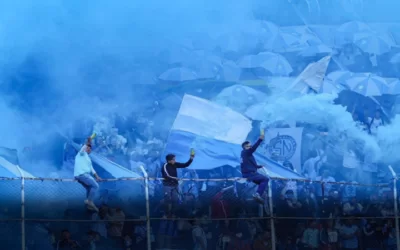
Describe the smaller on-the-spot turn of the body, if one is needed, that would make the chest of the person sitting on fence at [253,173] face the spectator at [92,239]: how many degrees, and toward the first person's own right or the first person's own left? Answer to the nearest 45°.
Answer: approximately 135° to the first person's own right

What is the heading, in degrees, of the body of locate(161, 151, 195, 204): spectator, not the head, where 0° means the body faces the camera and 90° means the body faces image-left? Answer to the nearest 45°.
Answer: approximately 315°

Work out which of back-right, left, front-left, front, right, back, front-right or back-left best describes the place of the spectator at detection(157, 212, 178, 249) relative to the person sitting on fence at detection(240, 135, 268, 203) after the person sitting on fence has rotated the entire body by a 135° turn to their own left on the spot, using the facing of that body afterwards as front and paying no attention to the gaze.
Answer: left

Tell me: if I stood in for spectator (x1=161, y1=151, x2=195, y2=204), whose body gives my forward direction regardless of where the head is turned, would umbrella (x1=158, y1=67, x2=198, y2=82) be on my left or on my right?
on my left

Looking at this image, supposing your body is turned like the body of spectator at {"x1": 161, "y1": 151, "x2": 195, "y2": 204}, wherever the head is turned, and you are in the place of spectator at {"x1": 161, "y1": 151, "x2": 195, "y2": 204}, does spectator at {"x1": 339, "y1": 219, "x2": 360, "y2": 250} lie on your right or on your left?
on your left

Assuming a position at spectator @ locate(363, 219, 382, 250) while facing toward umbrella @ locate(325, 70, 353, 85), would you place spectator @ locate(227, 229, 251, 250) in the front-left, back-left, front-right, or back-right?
back-left

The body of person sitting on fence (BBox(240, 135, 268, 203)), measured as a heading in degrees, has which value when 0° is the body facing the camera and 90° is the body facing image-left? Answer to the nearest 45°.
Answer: approximately 270°

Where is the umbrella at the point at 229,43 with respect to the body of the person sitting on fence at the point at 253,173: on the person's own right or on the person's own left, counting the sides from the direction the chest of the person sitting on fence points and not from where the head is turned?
on the person's own left

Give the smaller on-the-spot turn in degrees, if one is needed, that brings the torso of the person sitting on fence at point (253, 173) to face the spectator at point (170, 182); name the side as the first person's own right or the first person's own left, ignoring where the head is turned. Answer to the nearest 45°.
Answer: approximately 135° to the first person's own right

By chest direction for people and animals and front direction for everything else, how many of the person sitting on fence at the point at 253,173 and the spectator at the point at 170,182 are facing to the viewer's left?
0
